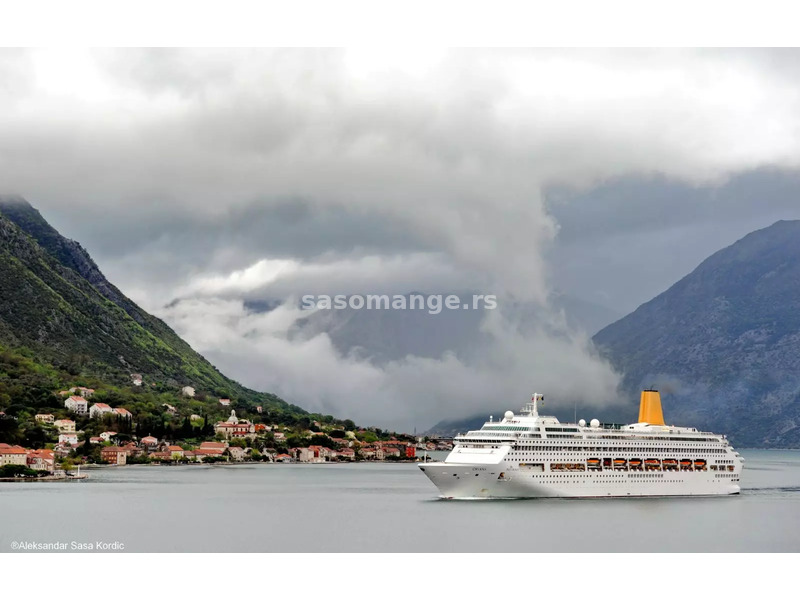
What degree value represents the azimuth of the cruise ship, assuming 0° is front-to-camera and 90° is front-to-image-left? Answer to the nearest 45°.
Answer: approximately 45°
